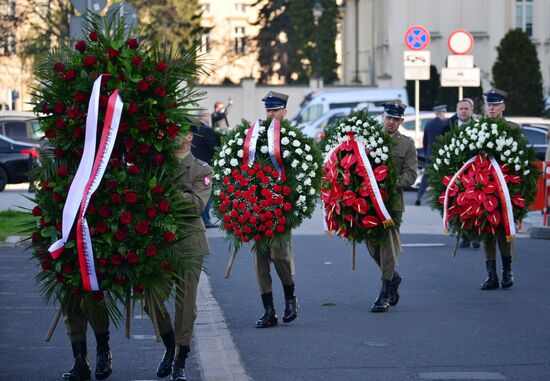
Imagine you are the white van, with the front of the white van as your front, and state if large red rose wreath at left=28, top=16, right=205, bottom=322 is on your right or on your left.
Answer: on your left

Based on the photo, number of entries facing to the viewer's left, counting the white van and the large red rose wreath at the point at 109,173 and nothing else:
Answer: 1

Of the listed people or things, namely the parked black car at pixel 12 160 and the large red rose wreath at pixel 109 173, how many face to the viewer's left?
1

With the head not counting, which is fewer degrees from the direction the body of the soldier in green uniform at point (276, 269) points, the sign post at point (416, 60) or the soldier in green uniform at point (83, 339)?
the soldier in green uniform

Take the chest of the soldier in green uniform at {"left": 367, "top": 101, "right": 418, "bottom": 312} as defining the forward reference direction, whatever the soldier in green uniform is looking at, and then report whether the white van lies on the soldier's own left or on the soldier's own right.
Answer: on the soldier's own right

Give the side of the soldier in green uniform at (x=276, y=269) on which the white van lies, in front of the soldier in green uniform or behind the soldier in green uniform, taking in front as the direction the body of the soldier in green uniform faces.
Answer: behind

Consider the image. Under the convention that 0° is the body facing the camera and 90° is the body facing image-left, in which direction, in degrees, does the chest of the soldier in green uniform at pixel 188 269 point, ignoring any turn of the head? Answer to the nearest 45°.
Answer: approximately 45°

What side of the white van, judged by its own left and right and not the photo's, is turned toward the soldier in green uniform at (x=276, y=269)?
left

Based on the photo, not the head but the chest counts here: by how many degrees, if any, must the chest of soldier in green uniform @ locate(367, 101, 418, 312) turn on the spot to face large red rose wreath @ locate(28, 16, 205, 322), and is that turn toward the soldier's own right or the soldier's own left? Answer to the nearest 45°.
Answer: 0° — they already face it

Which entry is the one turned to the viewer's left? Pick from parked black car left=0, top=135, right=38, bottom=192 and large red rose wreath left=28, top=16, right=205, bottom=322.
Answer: the parked black car
